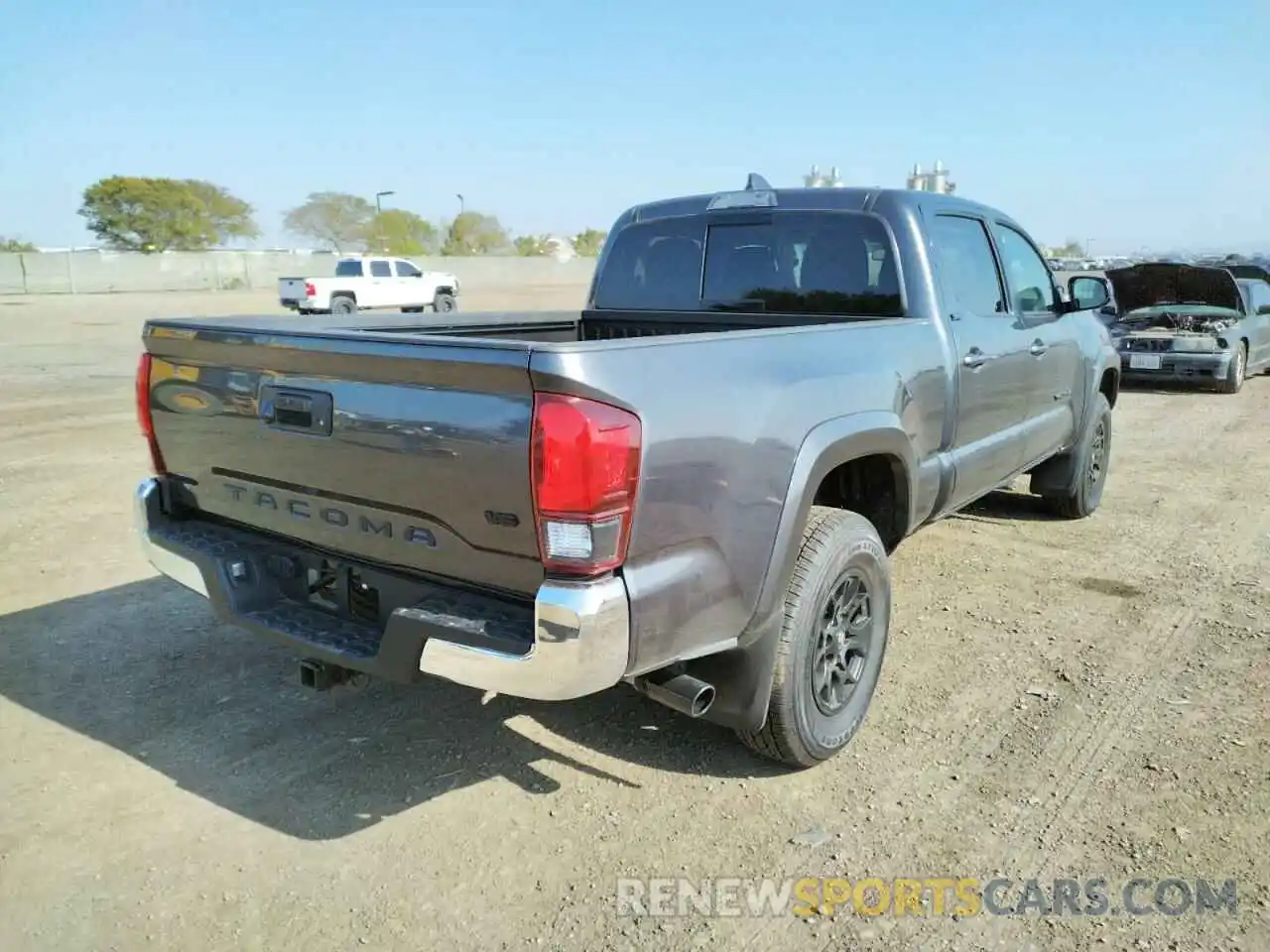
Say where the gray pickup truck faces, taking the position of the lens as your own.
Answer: facing away from the viewer and to the right of the viewer

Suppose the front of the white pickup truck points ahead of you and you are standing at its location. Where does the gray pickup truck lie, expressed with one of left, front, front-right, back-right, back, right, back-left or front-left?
back-right

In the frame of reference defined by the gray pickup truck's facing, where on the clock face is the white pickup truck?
The white pickup truck is roughly at 10 o'clock from the gray pickup truck.

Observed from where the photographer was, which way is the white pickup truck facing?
facing away from the viewer and to the right of the viewer
